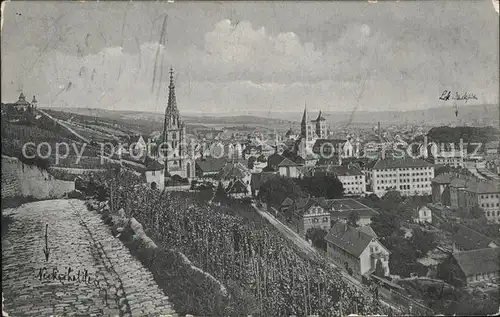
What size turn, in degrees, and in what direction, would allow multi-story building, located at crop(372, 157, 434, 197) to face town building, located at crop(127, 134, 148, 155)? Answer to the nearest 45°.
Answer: approximately 90° to its right

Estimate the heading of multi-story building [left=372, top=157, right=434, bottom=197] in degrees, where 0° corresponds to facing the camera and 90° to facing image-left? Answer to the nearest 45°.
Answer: approximately 0°

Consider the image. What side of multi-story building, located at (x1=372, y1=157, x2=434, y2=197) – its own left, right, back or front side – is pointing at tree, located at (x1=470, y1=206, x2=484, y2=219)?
front

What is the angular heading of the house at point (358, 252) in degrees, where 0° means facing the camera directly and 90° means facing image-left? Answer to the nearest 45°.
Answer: approximately 315°

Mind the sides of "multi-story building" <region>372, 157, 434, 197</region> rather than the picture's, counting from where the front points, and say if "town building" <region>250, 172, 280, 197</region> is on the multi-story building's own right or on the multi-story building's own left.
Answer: on the multi-story building's own right

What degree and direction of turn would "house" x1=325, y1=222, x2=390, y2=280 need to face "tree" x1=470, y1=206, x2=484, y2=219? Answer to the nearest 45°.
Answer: approximately 90° to its left

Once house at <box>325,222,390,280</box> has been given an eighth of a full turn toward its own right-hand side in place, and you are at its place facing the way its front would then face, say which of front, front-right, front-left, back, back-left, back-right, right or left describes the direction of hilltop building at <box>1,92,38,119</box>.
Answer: right

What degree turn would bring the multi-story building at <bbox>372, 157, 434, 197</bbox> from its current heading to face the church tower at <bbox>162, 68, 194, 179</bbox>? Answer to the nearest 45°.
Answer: approximately 90° to its right
